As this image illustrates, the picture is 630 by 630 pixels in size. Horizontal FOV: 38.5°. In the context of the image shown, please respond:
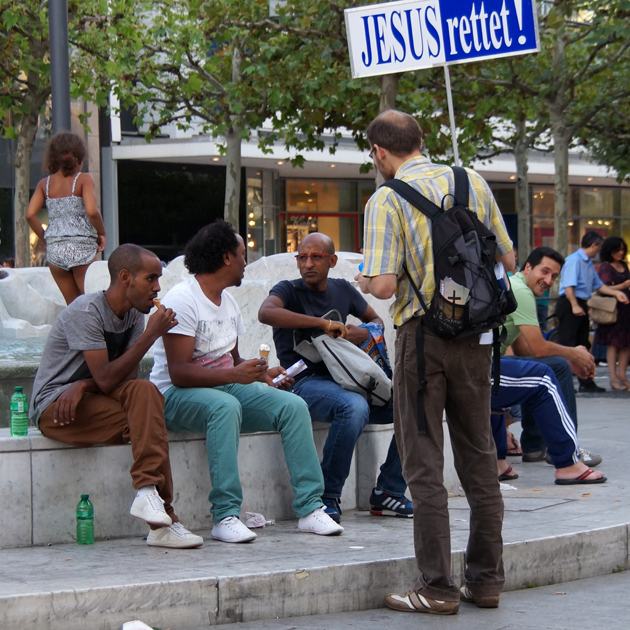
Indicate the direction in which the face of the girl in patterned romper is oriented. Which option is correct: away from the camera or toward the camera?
away from the camera

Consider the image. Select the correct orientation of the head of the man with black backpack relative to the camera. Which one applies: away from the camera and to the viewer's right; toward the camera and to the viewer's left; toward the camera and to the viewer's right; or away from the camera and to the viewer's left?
away from the camera and to the viewer's left

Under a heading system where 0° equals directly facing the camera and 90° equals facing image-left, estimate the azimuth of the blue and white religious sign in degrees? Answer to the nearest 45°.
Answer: approximately 0°

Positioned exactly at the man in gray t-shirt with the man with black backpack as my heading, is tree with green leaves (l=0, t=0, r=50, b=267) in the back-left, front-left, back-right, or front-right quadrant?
back-left

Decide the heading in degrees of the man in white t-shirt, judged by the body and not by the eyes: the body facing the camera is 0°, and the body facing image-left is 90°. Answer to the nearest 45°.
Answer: approximately 315°

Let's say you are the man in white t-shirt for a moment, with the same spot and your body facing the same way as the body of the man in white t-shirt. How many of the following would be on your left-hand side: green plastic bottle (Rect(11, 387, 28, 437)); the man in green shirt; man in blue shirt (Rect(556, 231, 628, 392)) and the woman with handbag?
3

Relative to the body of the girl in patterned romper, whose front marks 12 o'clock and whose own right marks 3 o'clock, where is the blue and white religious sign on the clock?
The blue and white religious sign is roughly at 4 o'clock from the girl in patterned romper.

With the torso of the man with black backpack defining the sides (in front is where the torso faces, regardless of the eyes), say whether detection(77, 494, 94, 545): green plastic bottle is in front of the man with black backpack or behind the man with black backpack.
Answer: in front

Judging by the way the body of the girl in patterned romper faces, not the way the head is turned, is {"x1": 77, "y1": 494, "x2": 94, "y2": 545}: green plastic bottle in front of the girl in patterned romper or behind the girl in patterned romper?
behind

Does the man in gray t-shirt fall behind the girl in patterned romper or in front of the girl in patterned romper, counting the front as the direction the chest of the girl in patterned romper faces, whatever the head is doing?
behind

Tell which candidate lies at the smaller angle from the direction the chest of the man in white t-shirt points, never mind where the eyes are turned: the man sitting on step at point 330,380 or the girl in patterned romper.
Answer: the man sitting on step

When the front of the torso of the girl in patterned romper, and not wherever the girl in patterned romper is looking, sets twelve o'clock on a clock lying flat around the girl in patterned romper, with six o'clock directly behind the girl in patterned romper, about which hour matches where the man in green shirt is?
The man in green shirt is roughly at 4 o'clock from the girl in patterned romper.

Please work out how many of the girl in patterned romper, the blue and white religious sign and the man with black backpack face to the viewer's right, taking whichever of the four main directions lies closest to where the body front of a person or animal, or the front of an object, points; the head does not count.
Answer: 0

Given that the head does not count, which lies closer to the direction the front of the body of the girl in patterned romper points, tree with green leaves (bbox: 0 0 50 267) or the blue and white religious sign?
the tree with green leaves

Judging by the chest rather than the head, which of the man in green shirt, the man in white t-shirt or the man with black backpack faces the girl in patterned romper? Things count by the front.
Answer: the man with black backpack

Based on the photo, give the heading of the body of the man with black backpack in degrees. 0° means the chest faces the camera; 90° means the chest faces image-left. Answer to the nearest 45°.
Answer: approximately 135°

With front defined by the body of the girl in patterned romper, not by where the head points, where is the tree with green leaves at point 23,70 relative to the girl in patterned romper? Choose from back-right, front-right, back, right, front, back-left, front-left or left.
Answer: front
